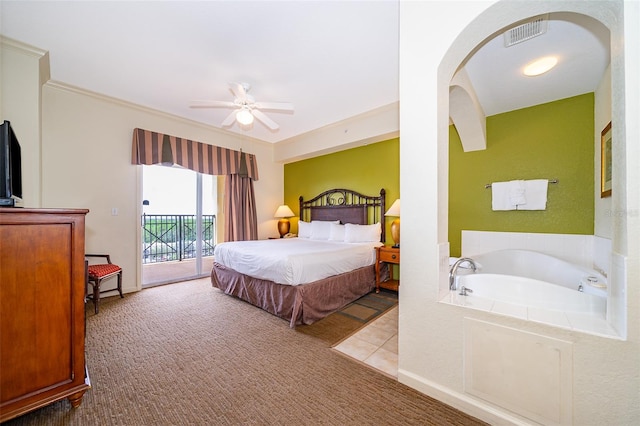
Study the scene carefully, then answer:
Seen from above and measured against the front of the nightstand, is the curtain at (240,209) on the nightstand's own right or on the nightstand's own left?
on the nightstand's own right

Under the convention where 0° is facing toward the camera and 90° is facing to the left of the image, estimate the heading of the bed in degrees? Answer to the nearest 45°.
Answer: approximately 45°

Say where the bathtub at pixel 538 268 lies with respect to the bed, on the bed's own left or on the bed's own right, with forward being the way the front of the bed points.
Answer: on the bed's own left

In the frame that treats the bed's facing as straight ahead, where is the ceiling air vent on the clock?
The ceiling air vent is roughly at 9 o'clock from the bed.

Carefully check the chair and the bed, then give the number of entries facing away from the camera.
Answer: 0

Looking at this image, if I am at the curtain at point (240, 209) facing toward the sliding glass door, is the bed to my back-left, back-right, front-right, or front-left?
back-left

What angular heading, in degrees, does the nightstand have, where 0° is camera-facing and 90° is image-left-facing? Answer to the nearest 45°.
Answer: approximately 45°

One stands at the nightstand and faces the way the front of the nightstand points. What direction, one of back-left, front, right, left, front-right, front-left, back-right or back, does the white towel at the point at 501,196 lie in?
back-left

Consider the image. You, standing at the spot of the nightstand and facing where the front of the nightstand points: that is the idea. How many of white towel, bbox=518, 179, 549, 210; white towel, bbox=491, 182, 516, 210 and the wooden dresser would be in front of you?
1

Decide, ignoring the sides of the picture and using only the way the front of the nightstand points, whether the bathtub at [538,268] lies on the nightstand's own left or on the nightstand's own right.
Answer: on the nightstand's own left

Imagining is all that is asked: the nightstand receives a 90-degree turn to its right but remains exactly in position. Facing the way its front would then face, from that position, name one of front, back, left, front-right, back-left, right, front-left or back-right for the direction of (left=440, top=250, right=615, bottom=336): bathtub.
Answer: back

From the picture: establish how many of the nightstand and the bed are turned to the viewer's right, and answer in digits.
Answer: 0

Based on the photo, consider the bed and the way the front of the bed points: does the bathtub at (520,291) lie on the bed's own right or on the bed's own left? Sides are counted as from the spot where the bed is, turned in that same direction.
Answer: on the bed's own left

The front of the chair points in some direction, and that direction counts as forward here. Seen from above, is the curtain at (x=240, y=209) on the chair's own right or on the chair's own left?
on the chair's own left

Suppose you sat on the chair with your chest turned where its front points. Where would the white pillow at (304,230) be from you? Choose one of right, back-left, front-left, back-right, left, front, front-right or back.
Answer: front-left

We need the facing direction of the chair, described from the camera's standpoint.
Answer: facing the viewer and to the right of the viewer
